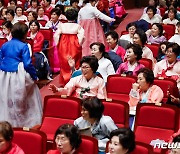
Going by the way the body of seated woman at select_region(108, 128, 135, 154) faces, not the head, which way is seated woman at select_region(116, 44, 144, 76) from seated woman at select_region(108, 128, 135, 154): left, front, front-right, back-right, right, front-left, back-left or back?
back-right

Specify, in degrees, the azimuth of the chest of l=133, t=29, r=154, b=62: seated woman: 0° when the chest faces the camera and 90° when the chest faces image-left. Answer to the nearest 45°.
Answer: approximately 45°

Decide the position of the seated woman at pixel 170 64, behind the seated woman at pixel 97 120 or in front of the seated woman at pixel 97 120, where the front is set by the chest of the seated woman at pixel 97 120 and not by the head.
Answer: behind

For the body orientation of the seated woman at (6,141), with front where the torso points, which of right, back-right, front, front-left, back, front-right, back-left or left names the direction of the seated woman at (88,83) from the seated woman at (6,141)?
back

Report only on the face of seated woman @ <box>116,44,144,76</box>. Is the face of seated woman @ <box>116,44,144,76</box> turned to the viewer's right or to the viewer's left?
to the viewer's left

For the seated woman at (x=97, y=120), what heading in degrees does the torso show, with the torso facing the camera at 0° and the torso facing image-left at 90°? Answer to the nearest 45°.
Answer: approximately 45°

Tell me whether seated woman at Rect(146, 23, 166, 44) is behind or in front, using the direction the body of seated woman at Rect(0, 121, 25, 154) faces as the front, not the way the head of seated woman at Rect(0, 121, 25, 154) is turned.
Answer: behind
